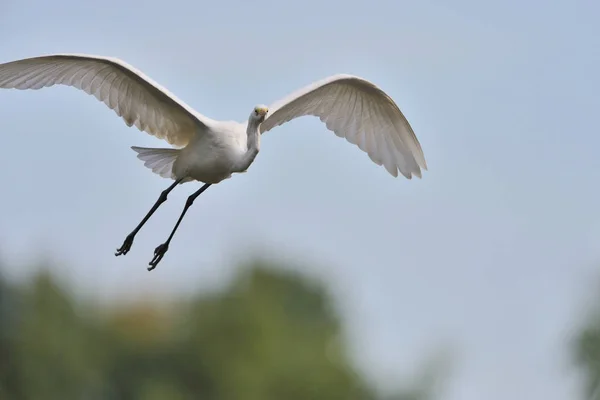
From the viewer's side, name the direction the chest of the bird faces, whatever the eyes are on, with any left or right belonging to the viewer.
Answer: facing the viewer and to the right of the viewer
